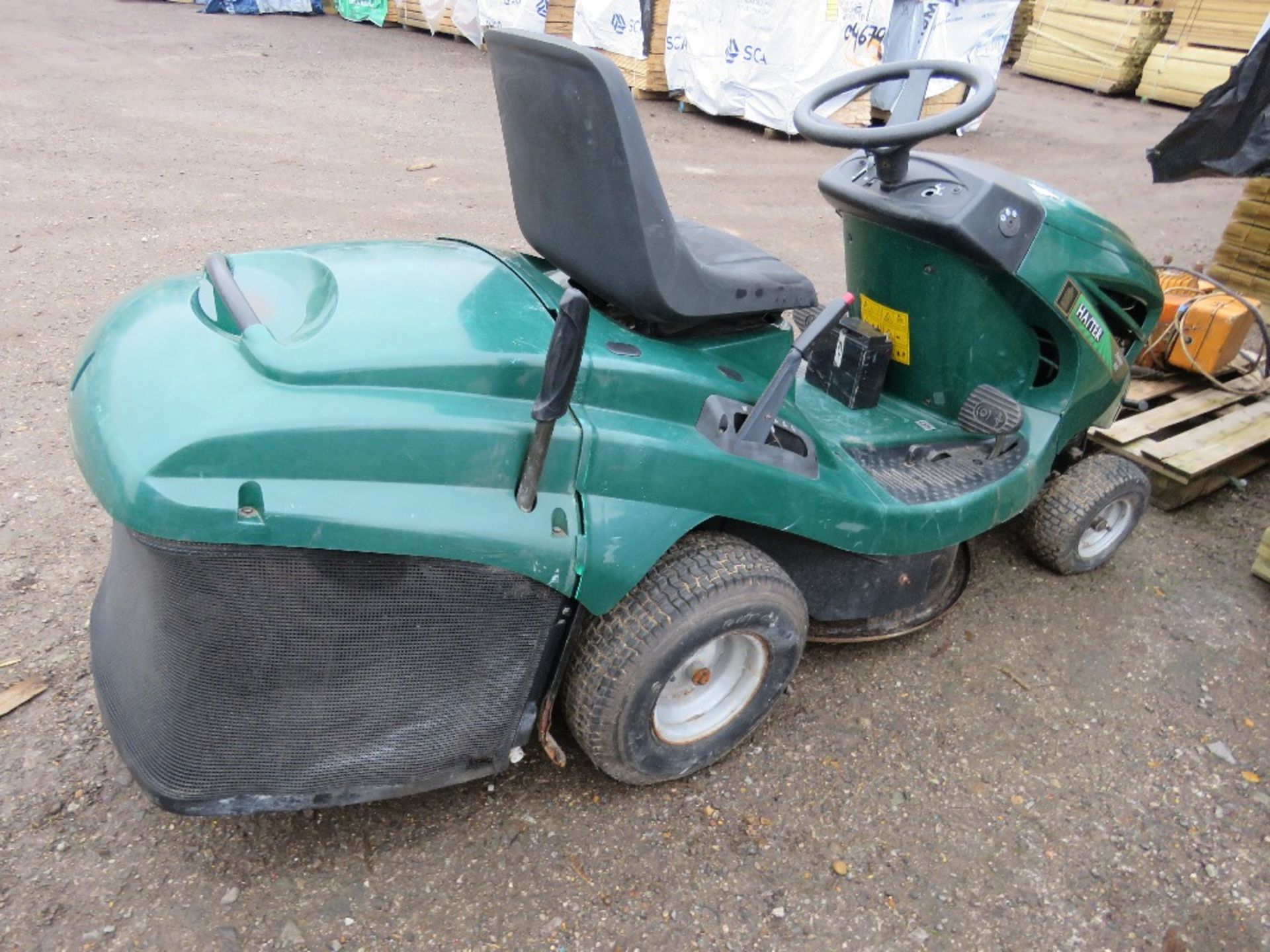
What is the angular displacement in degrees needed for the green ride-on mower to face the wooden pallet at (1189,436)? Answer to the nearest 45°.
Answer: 0° — it already faces it

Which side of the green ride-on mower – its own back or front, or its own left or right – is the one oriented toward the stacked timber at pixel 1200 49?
front

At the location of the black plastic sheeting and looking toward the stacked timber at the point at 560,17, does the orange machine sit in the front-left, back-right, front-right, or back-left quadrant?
back-left

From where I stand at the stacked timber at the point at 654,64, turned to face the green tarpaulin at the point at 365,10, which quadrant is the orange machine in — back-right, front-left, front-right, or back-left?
back-left

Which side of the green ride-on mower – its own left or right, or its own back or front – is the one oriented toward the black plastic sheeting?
front

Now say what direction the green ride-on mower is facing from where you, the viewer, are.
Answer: facing away from the viewer and to the right of the viewer

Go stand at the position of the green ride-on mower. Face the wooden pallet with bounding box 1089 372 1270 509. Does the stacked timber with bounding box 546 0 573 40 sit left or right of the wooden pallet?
left

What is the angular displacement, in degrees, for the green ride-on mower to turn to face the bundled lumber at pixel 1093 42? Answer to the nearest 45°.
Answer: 0° — it already faces it

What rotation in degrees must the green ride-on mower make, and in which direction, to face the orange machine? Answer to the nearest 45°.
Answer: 0° — it already faces it

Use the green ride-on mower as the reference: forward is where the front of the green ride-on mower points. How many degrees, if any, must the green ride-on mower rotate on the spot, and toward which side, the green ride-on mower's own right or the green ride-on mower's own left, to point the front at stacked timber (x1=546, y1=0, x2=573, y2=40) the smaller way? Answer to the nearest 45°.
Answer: approximately 45° to the green ride-on mower's own left

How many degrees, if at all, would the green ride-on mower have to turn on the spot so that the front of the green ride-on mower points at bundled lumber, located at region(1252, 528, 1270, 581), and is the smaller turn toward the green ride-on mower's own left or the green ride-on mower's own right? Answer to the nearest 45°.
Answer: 0° — it already faces it

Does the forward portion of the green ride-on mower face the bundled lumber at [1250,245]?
yes

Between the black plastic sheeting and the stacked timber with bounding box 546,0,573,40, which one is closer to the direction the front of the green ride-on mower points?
the black plastic sheeting

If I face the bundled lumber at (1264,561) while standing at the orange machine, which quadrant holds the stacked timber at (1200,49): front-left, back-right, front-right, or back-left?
back-left
